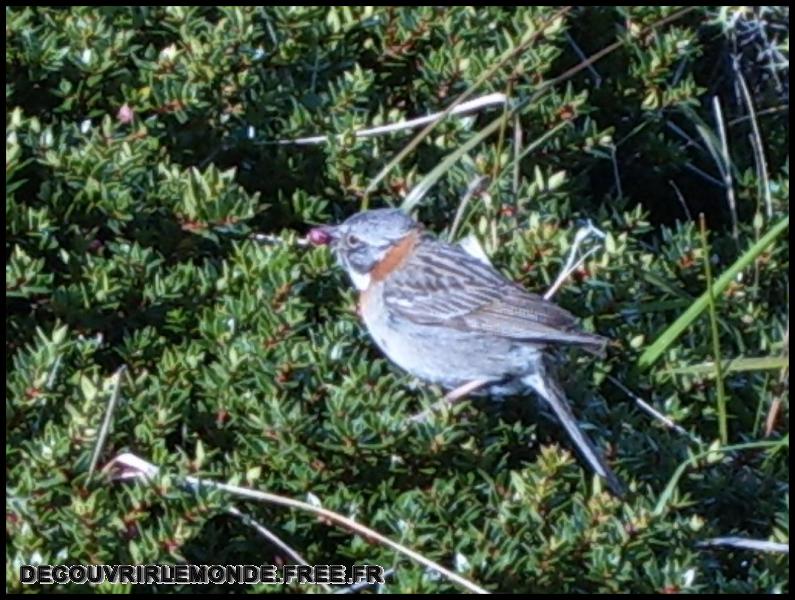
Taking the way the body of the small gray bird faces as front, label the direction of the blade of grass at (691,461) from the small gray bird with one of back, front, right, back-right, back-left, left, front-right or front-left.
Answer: back-left

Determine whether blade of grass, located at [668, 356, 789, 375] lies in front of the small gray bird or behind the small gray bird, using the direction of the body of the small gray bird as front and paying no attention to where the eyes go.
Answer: behind

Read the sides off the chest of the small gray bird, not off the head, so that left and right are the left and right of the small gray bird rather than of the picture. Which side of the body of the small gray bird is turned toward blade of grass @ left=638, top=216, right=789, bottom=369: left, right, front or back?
back

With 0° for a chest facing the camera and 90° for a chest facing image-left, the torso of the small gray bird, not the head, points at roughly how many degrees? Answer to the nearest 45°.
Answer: approximately 90°
